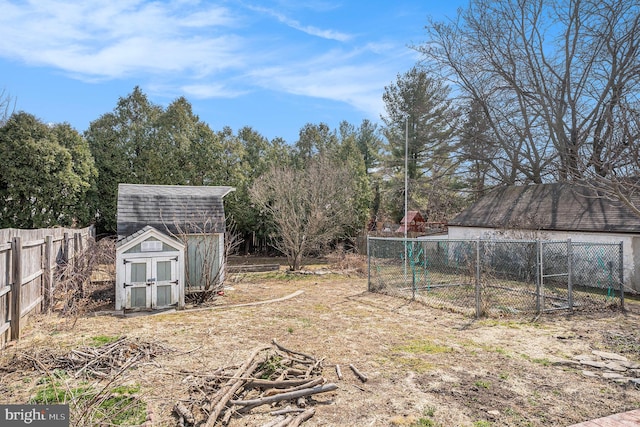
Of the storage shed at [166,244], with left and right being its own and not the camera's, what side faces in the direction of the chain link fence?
left

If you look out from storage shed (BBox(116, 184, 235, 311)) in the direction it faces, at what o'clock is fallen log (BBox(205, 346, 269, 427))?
The fallen log is roughly at 12 o'clock from the storage shed.

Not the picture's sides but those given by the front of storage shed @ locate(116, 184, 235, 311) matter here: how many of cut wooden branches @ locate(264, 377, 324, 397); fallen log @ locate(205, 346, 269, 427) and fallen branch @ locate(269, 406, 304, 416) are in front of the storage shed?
3

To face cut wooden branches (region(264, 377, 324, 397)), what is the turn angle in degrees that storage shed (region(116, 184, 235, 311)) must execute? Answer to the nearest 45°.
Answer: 0° — it already faces it

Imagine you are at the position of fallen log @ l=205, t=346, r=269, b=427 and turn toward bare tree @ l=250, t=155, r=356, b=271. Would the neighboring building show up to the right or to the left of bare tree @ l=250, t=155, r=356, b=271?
right

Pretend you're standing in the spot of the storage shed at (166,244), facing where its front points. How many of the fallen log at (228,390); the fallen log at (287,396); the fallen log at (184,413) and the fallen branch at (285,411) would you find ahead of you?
4

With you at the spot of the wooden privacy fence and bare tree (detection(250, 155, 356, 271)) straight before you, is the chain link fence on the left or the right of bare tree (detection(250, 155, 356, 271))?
right

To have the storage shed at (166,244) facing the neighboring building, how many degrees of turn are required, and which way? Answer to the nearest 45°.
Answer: approximately 90° to its left

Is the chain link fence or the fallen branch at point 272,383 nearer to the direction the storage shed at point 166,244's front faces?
the fallen branch

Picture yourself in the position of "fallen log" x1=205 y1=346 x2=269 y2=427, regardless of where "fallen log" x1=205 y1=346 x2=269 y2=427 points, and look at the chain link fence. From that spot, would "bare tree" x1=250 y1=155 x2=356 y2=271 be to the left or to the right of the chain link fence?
left

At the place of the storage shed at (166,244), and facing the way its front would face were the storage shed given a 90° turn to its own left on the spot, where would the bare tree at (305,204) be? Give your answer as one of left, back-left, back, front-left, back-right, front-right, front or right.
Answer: front-left

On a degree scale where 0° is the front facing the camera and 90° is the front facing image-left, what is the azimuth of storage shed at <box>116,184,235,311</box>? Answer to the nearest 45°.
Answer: approximately 0°

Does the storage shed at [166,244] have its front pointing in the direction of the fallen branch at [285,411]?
yes
